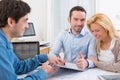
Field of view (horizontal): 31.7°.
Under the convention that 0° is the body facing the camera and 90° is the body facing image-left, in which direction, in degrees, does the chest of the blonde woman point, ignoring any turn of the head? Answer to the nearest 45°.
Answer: approximately 45°

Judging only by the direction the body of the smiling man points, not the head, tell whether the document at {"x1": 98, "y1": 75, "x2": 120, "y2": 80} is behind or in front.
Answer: in front

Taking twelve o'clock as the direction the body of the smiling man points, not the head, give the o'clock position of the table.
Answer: The table is roughly at 12 o'clock from the smiling man.

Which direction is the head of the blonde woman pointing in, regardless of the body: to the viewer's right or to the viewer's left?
to the viewer's left

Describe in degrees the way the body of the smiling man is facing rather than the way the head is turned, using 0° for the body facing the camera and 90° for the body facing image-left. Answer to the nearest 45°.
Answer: approximately 0°
